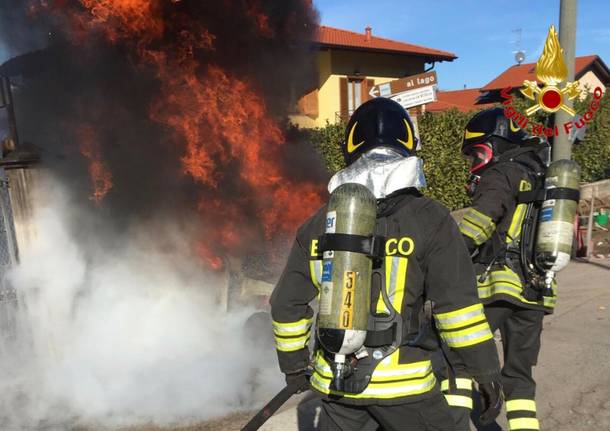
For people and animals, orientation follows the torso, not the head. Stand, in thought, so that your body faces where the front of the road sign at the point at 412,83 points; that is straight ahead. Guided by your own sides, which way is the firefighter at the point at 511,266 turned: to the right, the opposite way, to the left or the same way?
to the right

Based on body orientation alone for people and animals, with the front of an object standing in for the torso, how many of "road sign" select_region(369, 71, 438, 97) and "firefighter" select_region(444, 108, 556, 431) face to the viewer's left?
1

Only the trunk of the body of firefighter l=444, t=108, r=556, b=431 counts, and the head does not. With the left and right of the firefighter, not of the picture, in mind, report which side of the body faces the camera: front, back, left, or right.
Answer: left

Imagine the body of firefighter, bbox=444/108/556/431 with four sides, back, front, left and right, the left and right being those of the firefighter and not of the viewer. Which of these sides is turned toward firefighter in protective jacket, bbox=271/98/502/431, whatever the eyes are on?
left

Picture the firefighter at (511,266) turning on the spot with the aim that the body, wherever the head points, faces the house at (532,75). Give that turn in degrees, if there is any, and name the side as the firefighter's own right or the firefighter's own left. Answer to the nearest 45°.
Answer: approximately 90° to the firefighter's own right

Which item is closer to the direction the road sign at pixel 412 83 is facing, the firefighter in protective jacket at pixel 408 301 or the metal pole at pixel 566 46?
the firefighter in protective jacket

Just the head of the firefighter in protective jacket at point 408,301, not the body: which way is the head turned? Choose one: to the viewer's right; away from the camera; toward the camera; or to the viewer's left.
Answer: away from the camera

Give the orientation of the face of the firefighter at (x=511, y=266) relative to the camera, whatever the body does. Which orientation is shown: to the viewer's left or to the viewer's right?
to the viewer's left

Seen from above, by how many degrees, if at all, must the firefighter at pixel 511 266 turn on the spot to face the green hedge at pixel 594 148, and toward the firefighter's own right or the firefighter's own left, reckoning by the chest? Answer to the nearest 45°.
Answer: approximately 90° to the firefighter's own right

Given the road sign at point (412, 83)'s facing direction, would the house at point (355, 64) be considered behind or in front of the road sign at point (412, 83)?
behind

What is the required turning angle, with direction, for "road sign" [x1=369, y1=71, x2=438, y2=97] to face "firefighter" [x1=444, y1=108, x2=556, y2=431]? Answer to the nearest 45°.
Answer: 0° — it already faces them

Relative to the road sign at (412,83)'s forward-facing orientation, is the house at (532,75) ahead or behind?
behind

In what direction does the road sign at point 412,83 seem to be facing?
toward the camera

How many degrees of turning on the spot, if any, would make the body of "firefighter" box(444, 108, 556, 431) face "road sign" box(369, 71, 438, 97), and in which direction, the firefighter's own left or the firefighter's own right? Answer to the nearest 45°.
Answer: approximately 90° to the firefighter's own right

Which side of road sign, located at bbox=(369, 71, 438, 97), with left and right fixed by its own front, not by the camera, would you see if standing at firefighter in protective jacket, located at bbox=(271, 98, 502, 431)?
front
